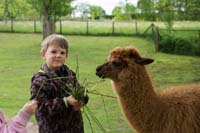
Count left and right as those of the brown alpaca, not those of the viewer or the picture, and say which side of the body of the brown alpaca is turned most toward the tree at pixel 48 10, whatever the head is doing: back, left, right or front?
right

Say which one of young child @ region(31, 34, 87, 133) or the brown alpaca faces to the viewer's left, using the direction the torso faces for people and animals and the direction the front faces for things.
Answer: the brown alpaca

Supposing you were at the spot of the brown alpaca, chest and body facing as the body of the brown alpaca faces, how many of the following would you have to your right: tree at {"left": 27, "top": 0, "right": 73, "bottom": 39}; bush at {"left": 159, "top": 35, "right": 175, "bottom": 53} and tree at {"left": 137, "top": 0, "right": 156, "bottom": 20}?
3

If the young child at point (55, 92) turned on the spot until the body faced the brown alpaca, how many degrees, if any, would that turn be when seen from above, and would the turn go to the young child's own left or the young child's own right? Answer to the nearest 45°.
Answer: approximately 90° to the young child's own left

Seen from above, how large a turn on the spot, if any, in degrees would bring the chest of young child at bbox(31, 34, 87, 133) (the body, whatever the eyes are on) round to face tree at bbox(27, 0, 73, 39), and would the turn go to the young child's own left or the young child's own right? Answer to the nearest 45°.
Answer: approximately 135° to the young child's own left

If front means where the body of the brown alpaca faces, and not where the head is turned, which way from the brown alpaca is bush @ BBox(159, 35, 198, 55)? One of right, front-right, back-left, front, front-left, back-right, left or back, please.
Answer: right

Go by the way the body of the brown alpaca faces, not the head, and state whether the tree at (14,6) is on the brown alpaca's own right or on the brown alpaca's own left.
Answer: on the brown alpaca's own right

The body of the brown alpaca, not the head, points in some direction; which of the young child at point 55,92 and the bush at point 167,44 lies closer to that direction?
the young child

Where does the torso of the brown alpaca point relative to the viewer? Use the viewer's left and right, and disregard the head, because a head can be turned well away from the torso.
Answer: facing to the left of the viewer

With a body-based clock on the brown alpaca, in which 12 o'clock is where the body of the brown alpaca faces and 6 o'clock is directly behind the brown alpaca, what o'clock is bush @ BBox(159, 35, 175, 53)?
The bush is roughly at 3 o'clock from the brown alpaca.

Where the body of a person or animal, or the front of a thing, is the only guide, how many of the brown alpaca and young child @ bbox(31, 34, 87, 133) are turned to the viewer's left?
1

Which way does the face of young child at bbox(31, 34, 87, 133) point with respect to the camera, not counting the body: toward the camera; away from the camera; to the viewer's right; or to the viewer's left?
toward the camera

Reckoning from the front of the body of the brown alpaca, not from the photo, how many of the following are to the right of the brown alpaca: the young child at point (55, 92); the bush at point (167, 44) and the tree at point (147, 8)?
2

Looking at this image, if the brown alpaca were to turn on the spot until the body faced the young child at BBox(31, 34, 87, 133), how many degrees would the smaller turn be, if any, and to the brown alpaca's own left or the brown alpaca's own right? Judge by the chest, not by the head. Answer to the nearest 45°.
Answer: approximately 45° to the brown alpaca's own left
